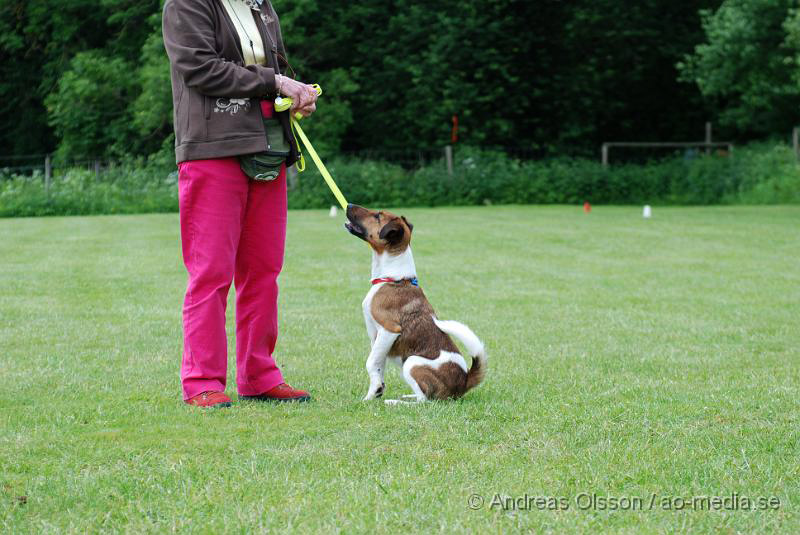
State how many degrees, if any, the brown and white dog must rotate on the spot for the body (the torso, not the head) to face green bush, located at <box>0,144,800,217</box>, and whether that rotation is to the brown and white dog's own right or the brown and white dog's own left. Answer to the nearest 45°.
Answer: approximately 90° to the brown and white dog's own right

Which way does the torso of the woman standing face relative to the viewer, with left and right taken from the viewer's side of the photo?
facing the viewer and to the right of the viewer

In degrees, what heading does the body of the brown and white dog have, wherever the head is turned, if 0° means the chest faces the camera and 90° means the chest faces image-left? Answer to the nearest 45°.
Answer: approximately 90°

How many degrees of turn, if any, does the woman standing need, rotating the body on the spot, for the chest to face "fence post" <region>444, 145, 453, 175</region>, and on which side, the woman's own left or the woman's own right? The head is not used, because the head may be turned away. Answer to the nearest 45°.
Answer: approximately 135° to the woman's own left

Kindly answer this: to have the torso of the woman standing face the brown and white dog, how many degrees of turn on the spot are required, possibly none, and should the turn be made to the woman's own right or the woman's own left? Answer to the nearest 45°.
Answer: approximately 45° to the woman's own left

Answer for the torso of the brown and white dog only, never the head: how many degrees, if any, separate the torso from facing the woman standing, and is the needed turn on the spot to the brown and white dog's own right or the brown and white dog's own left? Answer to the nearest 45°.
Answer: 0° — it already faces them

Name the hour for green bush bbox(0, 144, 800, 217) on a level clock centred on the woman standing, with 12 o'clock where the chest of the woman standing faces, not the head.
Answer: The green bush is roughly at 8 o'clock from the woman standing.

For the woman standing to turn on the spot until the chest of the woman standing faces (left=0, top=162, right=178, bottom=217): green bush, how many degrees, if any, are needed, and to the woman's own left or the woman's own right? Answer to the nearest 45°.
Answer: approximately 135° to the woman's own left
